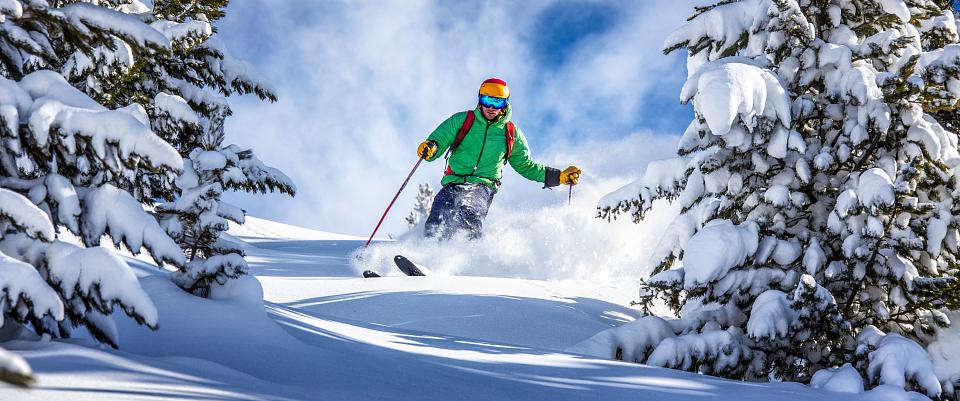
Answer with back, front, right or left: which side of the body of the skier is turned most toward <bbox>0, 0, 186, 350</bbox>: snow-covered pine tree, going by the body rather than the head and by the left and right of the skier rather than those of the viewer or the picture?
front

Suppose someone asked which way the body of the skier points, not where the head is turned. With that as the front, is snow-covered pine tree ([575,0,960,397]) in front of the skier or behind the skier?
in front

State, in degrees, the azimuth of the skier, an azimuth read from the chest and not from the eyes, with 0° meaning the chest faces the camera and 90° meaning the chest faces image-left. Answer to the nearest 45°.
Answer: approximately 0°
